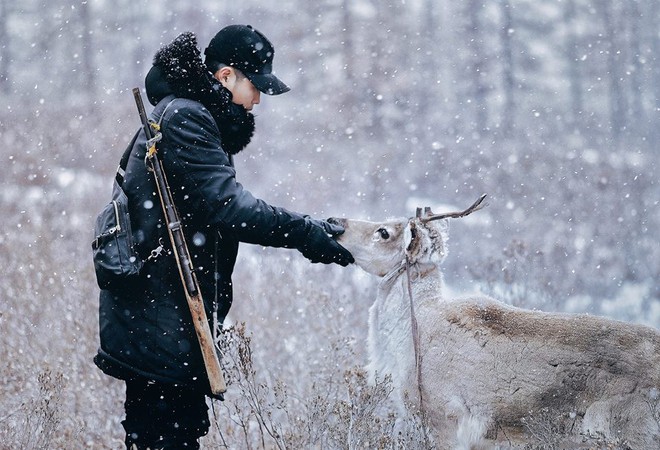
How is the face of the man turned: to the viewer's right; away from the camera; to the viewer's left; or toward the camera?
to the viewer's right

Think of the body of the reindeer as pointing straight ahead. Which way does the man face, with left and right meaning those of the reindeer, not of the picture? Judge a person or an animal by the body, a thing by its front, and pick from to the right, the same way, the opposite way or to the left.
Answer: the opposite way

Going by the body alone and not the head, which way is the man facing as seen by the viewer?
to the viewer's right

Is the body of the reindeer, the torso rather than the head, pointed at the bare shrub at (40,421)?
yes

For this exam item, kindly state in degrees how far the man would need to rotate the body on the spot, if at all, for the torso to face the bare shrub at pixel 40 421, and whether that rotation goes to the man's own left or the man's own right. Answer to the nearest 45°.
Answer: approximately 135° to the man's own left

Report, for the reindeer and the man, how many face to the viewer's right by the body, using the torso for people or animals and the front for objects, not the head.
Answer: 1

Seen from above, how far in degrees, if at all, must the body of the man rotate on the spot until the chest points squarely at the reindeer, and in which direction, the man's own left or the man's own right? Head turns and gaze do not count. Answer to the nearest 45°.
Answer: approximately 45° to the man's own left

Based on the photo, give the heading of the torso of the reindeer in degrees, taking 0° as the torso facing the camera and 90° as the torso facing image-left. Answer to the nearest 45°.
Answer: approximately 90°

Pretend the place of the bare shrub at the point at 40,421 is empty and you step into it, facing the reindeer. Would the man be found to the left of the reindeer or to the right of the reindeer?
right

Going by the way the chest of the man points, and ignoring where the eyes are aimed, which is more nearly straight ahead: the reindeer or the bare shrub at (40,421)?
the reindeer

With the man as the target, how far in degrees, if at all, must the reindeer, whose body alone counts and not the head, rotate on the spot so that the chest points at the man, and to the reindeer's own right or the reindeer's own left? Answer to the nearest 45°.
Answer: approximately 45° to the reindeer's own left
